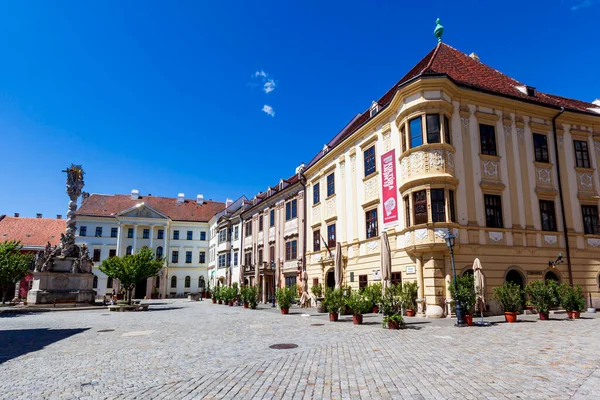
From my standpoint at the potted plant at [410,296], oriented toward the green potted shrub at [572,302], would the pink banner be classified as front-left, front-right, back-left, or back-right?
back-left

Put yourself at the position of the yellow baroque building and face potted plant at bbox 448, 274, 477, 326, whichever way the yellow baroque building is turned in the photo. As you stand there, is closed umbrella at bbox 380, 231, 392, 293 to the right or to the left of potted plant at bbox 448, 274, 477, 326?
right
